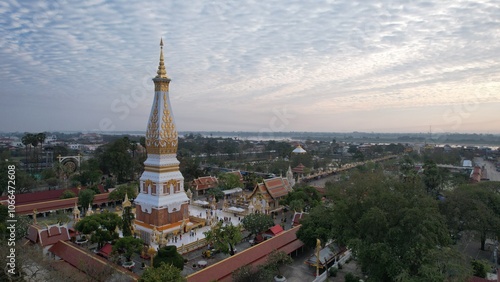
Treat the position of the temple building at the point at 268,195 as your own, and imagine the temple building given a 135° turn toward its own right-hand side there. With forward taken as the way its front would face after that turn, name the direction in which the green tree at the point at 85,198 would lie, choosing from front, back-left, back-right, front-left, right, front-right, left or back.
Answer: left

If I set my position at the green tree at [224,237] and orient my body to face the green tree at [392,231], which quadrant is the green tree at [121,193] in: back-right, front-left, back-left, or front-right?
back-left

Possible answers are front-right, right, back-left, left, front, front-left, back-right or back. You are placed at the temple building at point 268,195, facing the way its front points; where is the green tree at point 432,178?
back-left

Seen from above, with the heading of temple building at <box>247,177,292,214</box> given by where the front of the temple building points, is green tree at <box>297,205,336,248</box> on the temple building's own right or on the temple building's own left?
on the temple building's own left

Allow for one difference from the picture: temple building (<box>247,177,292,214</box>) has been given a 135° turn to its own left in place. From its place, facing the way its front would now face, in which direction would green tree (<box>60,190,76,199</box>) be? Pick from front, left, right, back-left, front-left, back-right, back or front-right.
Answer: back

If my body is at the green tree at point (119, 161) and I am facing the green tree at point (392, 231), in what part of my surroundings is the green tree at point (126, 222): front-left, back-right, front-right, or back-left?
front-right

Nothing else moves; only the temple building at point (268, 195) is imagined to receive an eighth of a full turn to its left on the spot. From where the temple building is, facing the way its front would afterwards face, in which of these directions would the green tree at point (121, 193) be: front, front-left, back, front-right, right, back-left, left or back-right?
right

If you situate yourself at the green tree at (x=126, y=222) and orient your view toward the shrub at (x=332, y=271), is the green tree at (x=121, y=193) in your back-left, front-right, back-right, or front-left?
back-left

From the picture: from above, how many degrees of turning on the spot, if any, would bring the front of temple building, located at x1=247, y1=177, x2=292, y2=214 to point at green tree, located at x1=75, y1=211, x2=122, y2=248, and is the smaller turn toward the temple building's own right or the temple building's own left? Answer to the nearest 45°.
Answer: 0° — it already faces it

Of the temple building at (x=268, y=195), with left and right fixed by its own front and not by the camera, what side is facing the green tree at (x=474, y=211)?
left

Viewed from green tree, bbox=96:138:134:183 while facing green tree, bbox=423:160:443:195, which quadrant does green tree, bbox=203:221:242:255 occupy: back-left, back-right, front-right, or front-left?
front-right

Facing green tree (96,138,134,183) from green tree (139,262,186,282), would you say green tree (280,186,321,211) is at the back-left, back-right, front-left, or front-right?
front-right

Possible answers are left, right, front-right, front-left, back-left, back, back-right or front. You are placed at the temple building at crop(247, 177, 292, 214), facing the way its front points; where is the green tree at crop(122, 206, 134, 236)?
front

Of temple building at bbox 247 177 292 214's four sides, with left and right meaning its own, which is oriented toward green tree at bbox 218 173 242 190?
right

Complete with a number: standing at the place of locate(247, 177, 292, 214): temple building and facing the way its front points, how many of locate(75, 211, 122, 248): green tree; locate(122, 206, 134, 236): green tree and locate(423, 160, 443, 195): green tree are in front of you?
2
